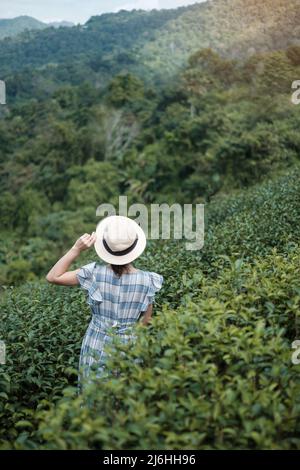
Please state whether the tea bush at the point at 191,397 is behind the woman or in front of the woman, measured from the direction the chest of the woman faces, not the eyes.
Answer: behind

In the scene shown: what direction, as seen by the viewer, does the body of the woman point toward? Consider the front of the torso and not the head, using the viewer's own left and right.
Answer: facing away from the viewer
